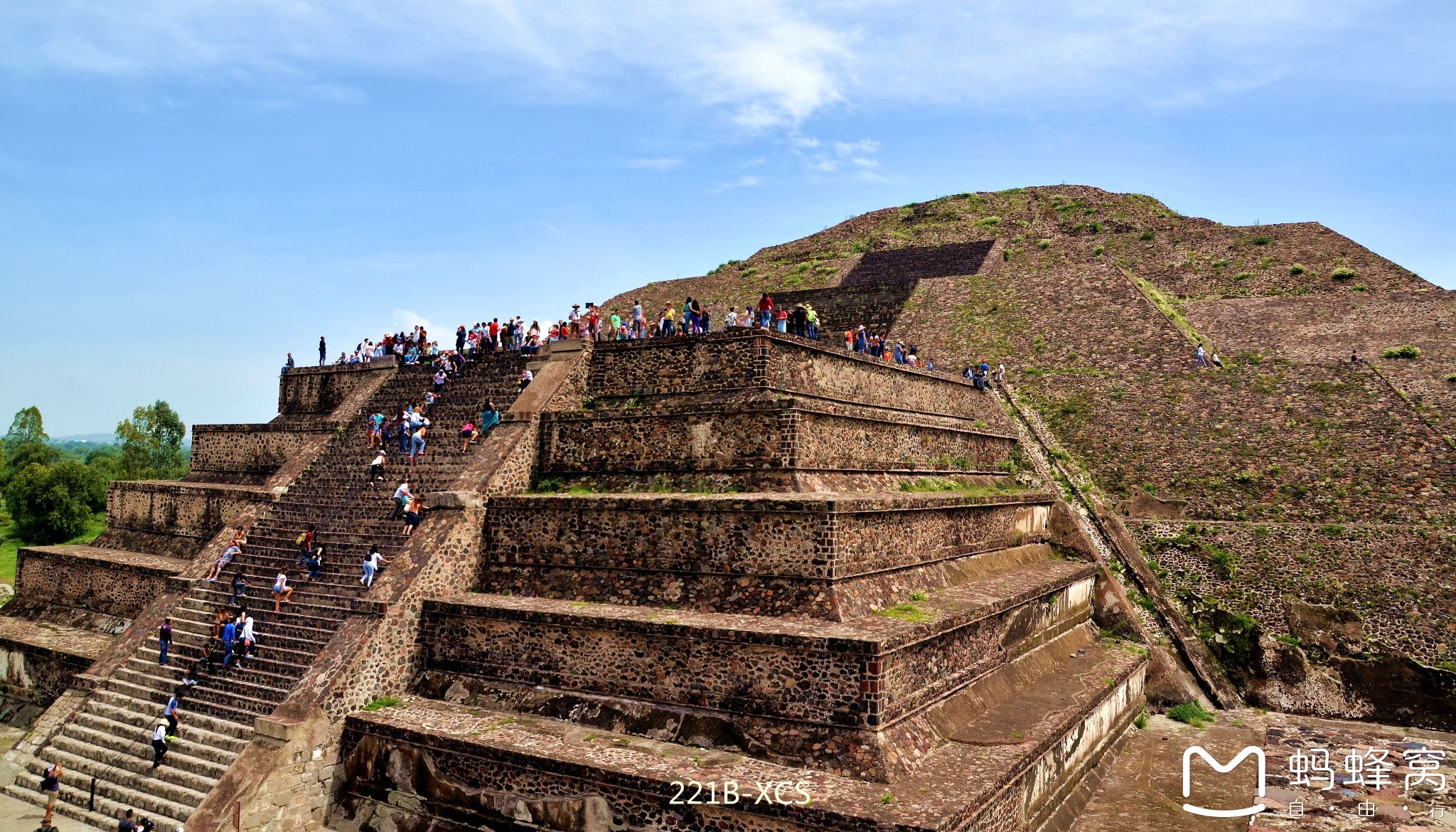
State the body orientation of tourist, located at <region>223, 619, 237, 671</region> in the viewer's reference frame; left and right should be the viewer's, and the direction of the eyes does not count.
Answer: facing away from the viewer and to the right of the viewer

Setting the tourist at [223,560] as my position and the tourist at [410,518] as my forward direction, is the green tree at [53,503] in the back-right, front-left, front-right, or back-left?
back-left

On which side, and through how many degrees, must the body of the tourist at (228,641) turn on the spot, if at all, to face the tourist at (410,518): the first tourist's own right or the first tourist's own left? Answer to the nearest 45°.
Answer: approximately 45° to the first tourist's own right

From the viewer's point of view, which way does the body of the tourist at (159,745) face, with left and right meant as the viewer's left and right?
facing away from the viewer and to the right of the viewer

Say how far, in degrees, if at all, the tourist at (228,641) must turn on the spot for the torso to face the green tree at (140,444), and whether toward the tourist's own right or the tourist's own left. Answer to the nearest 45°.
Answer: approximately 45° to the tourist's own left

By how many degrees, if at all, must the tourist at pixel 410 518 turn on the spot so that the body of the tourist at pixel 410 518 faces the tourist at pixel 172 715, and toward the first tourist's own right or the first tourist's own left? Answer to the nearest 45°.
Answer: approximately 135° to the first tourist's own left

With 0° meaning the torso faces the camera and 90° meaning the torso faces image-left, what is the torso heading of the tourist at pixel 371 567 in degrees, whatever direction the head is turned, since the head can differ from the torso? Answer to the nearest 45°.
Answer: approximately 225°

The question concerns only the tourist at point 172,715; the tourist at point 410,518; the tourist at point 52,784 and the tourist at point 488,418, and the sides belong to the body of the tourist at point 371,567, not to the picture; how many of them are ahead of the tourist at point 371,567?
2

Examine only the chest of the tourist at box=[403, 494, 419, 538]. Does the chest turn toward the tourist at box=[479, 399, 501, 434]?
yes

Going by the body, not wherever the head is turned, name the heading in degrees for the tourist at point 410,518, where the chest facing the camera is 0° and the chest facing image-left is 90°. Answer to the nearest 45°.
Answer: approximately 225°
